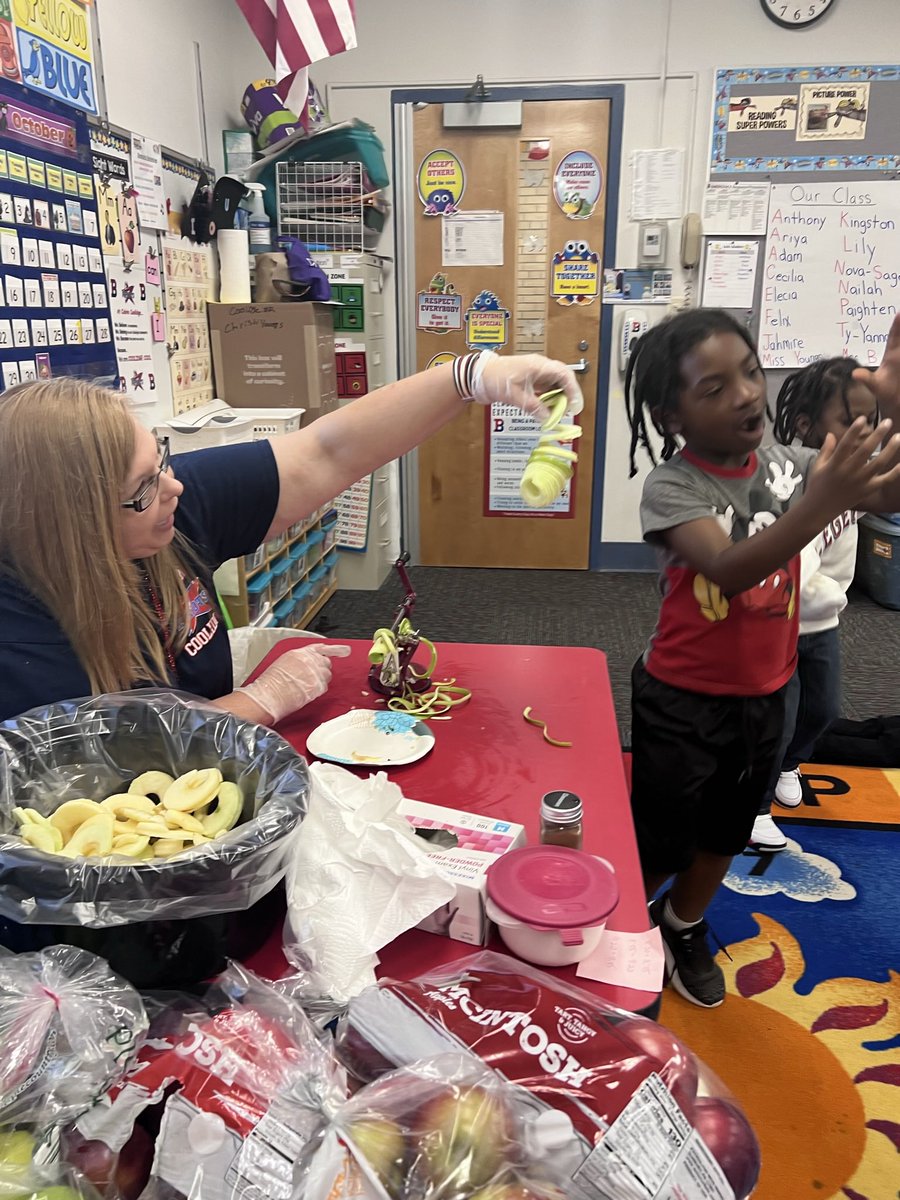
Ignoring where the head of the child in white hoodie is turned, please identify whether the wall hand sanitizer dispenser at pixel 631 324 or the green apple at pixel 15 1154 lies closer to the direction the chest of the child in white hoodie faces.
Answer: the green apple

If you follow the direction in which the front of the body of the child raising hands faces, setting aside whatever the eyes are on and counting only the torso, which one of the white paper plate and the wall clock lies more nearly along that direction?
the white paper plate

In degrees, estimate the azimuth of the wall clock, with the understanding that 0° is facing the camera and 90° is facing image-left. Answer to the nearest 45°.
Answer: approximately 0°

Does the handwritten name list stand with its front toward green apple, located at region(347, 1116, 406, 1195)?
yes

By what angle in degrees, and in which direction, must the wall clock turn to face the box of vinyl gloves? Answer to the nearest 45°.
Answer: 0° — it already faces it

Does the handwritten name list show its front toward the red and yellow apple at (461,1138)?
yes

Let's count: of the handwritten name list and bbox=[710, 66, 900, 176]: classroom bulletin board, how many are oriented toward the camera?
2

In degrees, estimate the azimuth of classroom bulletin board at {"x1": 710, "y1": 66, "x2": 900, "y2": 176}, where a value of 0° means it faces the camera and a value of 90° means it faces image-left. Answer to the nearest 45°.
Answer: approximately 0°

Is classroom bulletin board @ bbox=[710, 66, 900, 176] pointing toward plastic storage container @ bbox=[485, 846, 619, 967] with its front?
yes

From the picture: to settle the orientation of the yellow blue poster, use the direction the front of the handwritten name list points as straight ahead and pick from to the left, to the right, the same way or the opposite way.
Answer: to the left
